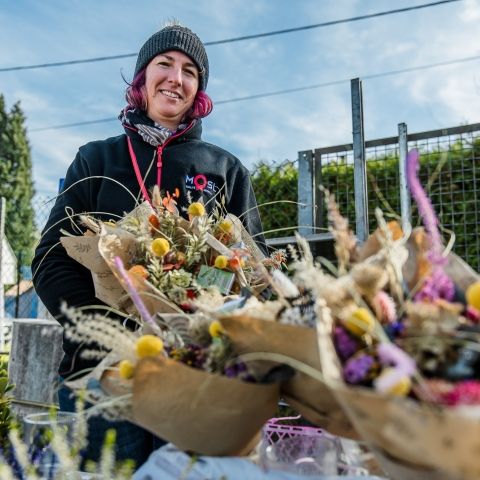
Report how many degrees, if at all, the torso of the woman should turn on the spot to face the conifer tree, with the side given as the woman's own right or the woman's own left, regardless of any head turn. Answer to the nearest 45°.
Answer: approximately 180°

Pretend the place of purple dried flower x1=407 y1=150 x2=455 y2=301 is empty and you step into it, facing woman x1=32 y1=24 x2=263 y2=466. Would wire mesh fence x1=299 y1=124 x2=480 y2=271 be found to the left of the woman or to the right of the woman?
right

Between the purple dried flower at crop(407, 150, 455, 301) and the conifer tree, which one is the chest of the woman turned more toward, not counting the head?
the purple dried flower

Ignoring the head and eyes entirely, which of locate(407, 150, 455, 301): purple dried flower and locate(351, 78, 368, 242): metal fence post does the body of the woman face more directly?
the purple dried flower

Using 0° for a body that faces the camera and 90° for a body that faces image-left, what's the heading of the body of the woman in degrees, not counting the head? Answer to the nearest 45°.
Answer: approximately 0°

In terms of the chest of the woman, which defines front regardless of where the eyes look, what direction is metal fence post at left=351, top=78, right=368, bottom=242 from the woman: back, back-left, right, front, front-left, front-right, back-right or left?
back-left

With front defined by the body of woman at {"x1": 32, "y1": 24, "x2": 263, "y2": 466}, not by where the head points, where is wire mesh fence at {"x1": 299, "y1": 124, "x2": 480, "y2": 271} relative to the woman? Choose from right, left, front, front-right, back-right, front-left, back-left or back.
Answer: back-left
